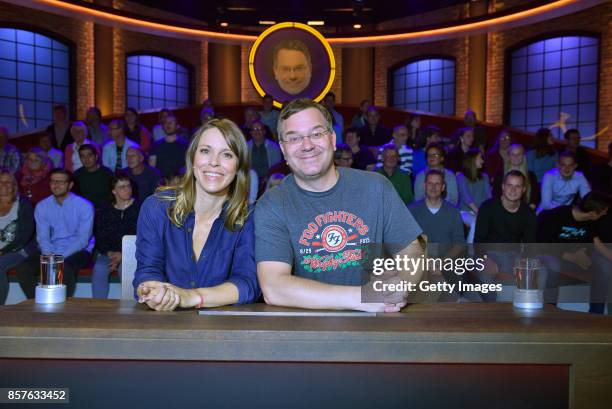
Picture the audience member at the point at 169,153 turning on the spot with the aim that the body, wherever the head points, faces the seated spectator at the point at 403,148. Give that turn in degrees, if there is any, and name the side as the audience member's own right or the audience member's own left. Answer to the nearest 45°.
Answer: approximately 90° to the audience member's own left

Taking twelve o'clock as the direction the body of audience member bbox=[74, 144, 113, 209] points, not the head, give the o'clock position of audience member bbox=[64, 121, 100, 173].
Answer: audience member bbox=[64, 121, 100, 173] is roughly at 6 o'clock from audience member bbox=[74, 144, 113, 209].

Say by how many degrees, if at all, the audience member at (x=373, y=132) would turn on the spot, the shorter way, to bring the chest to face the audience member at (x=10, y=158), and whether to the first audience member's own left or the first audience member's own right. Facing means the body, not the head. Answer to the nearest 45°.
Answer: approximately 45° to the first audience member's own right

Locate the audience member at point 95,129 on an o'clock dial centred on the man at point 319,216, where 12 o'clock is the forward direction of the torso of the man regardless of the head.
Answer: The audience member is roughly at 5 o'clock from the man.

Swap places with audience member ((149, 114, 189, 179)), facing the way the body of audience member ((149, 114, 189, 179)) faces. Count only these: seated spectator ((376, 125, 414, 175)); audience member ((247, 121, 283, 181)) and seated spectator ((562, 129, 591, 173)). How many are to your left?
3

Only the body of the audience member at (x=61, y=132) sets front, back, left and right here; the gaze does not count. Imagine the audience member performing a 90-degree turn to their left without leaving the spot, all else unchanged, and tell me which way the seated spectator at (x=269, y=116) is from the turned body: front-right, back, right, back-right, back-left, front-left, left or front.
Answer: front

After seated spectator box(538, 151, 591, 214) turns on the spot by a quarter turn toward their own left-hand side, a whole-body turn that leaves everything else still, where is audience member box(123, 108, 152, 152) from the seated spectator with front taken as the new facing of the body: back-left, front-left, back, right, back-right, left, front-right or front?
back

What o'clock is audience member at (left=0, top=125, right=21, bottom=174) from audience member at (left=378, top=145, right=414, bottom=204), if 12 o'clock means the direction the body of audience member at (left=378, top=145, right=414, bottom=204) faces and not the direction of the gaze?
audience member at (left=0, top=125, right=21, bottom=174) is roughly at 3 o'clock from audience member at (left=378, top=145, right=414, bottom=204).

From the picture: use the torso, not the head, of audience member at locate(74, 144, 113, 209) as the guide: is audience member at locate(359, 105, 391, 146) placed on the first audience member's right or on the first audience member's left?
on the first audience member's left

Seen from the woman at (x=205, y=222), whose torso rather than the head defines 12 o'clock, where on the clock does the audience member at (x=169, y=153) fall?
The audience member is roughly at 6 o'clock from the woman.

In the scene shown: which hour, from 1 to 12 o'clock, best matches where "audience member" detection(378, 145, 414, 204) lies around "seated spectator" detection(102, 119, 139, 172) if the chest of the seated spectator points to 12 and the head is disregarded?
The audience member is roughly at 10 o'clock from the seated spectator.

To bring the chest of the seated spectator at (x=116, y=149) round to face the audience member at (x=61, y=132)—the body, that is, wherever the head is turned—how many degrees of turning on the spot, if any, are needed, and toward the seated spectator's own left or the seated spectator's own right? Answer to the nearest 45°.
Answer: approximately 135° to the seated spectator's own right

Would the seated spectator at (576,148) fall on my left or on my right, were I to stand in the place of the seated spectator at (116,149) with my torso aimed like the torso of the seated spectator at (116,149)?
on my left

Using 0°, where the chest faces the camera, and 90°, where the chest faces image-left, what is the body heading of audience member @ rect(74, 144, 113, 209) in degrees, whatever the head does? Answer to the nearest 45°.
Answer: approximately 0°
